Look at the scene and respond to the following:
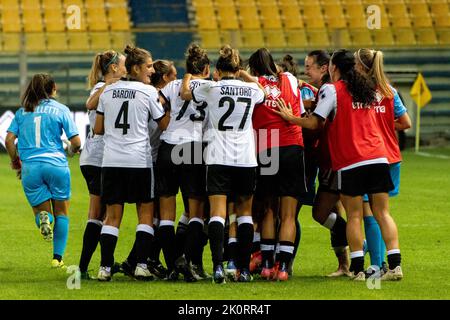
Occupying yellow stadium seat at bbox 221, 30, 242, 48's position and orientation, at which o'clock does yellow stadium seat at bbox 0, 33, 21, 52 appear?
yellow stadium seat at bbox 0, 33, 21, 52 is roughly at 3 o'clock from yellow stadium seat at bbox 221, 30, 242, 48.

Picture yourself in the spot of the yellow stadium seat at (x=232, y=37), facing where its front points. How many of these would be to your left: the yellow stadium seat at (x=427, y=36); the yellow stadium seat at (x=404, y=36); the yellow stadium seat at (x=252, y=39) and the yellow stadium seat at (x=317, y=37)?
4

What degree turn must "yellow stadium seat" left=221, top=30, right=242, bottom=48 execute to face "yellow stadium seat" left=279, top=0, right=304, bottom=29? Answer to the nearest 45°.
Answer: approximately 135° to its left

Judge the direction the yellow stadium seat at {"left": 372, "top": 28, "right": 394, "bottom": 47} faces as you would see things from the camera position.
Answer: facing the viewer

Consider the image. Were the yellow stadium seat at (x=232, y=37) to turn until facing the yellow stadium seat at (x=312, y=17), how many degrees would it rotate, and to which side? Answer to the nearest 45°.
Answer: approximately 135° to its left

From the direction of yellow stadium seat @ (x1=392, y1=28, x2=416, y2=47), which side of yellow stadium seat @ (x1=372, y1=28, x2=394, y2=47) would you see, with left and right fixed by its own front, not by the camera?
left

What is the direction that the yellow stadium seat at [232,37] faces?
toward the camera

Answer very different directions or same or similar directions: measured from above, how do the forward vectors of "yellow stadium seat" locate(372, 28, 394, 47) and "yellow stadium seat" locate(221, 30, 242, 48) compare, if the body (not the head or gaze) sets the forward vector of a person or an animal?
same or similar directions

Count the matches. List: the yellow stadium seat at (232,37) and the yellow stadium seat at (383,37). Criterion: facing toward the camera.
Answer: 2

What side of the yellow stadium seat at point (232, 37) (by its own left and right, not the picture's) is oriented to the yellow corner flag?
left

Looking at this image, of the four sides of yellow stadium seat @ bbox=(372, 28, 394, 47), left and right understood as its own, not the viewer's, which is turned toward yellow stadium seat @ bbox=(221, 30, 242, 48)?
right

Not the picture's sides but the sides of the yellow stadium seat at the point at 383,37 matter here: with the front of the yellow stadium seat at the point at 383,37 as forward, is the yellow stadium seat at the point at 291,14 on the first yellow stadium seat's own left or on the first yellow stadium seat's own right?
on the first yellow stadium seat's own right

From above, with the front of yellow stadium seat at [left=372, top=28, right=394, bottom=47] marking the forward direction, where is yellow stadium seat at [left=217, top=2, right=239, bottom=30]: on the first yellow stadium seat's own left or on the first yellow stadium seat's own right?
on the first yellow stadium seat's own right

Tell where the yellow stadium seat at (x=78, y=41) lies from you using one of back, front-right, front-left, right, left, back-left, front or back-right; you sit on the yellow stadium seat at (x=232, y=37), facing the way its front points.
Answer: right
